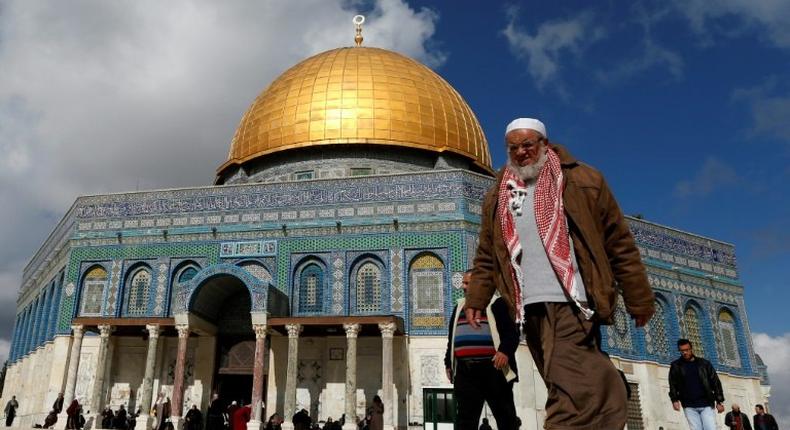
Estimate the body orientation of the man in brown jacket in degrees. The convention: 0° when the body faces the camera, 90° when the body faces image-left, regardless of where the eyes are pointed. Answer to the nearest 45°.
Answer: approximately 45°

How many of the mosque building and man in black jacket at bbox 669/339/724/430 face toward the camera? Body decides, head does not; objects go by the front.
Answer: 2

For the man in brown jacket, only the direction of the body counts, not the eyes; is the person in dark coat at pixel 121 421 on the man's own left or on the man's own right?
on the man's own right

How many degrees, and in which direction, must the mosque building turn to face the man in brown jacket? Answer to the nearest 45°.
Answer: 0° — it already faces them

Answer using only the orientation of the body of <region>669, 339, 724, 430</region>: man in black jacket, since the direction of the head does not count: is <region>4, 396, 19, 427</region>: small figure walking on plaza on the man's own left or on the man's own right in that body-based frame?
on the man's own right

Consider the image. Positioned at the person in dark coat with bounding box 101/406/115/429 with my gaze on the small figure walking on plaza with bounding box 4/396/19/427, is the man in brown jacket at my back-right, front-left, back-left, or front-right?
back-left

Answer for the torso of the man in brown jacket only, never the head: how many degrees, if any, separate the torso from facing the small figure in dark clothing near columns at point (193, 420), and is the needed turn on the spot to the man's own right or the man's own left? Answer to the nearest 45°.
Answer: approximately 90° to the man's own right

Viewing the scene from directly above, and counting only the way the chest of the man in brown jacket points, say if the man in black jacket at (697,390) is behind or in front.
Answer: behind

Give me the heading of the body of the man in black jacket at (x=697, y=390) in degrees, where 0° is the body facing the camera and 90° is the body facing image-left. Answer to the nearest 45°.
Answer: approximately 0°

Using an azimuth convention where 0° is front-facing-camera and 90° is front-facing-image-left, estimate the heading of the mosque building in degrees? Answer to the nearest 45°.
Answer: approximately 0°

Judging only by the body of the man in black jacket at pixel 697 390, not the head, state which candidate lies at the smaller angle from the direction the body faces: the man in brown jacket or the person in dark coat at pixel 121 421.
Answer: the man in brown jacket

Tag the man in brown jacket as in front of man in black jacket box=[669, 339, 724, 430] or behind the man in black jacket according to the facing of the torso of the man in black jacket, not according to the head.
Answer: in front
